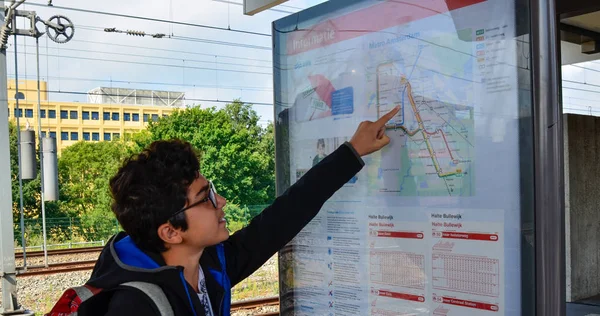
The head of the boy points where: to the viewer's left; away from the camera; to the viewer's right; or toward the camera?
to the viewer's right

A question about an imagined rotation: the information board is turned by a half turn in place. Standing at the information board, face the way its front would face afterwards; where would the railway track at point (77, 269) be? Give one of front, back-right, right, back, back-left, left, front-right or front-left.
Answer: left

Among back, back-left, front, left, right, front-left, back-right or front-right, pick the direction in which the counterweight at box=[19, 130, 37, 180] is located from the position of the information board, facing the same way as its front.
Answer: right

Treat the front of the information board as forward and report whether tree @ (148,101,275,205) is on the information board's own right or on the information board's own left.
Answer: on the information board's own right

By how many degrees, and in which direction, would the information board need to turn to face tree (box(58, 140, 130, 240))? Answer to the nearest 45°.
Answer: approximately 90° to its right

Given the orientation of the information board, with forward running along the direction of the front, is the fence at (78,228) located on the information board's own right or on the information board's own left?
on the information board's own right

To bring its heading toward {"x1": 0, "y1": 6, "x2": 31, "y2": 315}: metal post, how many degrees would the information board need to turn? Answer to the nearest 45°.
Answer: approximately 90° to its right

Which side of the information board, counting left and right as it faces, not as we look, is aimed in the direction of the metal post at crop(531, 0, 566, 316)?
left
